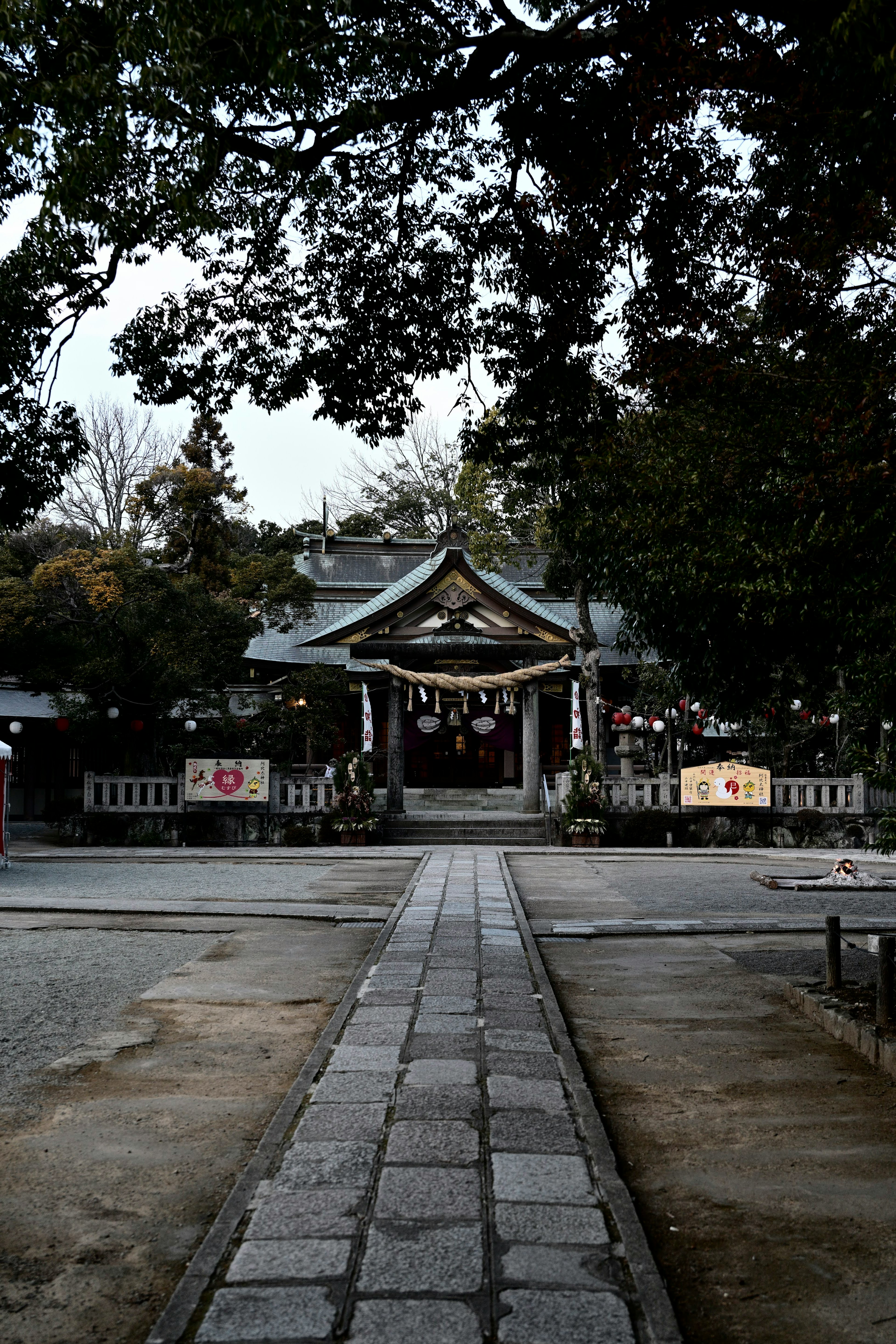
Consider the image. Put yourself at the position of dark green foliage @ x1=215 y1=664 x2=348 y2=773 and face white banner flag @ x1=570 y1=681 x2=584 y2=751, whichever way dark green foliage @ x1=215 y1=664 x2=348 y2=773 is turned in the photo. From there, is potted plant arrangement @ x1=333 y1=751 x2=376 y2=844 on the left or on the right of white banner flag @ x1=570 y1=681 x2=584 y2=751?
right

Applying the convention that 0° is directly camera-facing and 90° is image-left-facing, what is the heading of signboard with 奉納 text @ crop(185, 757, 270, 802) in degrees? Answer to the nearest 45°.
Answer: approximately 0°

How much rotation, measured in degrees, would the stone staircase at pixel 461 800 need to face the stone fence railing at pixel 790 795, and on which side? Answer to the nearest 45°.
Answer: approximately 45° to its left

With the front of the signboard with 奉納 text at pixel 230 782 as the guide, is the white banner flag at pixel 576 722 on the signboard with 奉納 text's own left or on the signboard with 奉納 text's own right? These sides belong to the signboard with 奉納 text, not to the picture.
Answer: on the signboard with 奉納 text's own left

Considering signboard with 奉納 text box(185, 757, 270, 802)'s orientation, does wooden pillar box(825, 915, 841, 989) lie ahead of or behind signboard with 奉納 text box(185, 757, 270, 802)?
ahead

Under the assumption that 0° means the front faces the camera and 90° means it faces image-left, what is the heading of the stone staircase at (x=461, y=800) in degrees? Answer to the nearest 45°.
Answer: approximately 0°

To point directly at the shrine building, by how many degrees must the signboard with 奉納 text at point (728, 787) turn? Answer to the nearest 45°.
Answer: approximately 135° to its right

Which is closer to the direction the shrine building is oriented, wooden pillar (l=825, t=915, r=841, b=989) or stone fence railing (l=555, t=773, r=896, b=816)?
the wooden pillar

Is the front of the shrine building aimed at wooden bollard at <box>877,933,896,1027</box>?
yes
